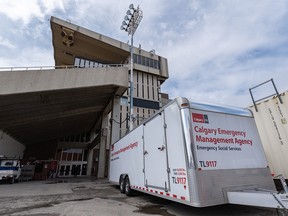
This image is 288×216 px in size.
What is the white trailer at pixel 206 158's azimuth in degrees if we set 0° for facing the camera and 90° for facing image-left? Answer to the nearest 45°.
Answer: approximately 315°

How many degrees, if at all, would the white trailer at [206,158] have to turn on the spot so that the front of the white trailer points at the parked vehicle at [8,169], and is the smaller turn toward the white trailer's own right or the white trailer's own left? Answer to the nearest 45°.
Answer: approximately 135° to the white trailer's own right

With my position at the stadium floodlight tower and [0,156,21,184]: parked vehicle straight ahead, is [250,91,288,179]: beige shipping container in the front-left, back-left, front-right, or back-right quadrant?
back-left

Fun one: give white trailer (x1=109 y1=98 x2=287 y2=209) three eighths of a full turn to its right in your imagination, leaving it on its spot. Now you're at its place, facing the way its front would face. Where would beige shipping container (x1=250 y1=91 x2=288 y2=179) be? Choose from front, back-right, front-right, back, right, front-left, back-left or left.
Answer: back-right
